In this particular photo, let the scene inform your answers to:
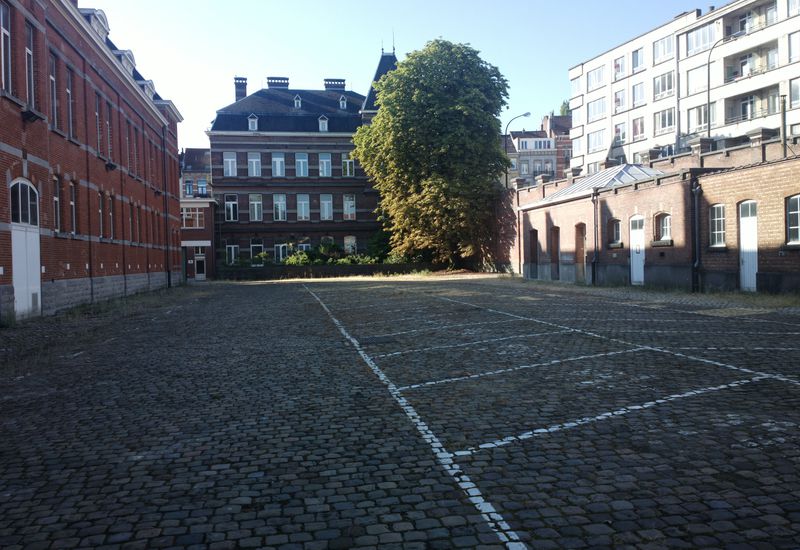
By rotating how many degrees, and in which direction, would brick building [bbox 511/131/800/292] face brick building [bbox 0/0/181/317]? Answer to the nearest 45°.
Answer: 0° — it already faces it

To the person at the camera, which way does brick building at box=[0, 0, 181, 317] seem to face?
facing the viewer and to the right of the viewer

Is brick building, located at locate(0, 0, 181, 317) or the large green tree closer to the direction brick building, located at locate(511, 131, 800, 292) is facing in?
the brick building

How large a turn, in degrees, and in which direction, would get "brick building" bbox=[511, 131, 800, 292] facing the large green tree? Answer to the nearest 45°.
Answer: approximately 90° to its right

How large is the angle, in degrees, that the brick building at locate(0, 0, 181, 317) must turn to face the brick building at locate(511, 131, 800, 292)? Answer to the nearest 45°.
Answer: approximately 45° to its left

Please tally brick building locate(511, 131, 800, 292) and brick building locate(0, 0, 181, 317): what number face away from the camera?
0

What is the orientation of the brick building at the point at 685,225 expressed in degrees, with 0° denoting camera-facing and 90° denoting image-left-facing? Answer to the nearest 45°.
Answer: approximately 45°

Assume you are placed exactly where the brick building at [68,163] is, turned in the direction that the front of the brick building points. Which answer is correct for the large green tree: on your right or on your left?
on your left
